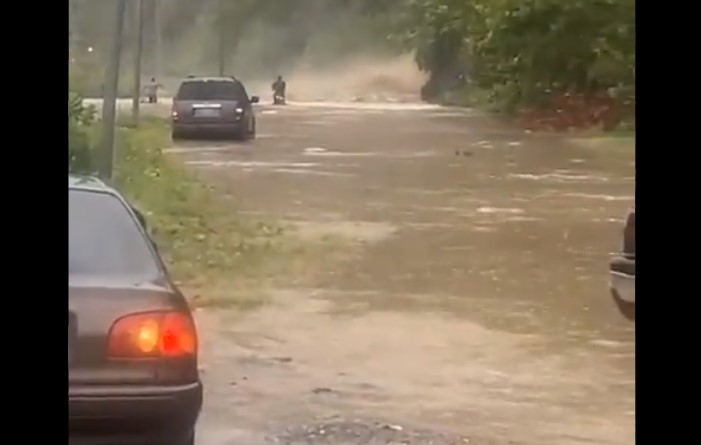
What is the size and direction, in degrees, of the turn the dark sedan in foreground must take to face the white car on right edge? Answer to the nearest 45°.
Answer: approximately 90° to its right

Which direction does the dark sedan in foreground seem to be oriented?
away from the camera

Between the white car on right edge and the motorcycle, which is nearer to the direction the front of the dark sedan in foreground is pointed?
the motorcycle

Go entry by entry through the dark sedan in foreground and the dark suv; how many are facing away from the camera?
2

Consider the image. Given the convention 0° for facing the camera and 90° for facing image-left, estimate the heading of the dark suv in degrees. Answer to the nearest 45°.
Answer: approximately 180°
